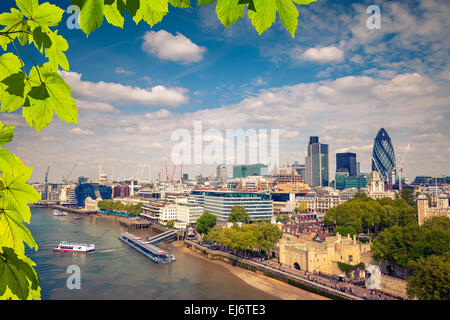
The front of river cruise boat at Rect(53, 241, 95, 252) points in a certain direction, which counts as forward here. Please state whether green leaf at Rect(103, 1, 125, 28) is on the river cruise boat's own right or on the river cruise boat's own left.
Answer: on the river cruise boat's own left

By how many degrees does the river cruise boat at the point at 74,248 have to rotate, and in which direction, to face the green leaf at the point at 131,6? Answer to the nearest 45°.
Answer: approximately 90° to its left

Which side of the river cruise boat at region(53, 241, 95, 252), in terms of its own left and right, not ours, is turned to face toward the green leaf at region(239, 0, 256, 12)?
left

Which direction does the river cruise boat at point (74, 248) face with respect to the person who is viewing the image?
facing to the left of the viewer

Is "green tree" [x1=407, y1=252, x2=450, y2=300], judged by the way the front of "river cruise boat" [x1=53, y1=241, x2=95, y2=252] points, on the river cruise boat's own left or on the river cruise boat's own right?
on the river cruise boat's own left

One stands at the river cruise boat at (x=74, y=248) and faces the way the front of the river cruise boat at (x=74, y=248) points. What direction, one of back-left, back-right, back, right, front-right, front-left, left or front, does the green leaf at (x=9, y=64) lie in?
left

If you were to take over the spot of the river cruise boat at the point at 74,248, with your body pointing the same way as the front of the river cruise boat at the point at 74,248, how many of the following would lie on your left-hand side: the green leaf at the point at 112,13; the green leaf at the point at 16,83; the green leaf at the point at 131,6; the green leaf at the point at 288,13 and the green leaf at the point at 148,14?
5

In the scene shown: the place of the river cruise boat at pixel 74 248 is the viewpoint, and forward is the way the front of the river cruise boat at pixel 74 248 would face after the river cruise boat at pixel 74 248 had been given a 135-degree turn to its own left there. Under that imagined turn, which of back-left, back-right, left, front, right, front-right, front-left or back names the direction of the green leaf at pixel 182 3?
front-right

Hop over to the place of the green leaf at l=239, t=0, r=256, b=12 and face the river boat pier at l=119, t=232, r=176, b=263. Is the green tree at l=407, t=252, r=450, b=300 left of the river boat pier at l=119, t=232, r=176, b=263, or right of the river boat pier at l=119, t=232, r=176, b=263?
right

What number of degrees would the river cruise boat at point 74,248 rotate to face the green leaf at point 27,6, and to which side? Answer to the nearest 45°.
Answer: approximately 90° to its left

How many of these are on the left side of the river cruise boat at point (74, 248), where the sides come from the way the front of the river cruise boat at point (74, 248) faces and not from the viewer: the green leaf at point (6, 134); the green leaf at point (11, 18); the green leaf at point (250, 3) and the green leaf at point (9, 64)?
4

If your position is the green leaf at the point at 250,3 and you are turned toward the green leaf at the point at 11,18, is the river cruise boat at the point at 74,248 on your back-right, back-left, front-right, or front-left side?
front-right

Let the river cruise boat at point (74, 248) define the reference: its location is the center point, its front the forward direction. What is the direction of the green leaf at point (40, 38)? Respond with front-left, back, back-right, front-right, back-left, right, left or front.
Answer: left

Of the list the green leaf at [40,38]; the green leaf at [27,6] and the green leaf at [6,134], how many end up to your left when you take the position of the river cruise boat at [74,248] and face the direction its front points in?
3
